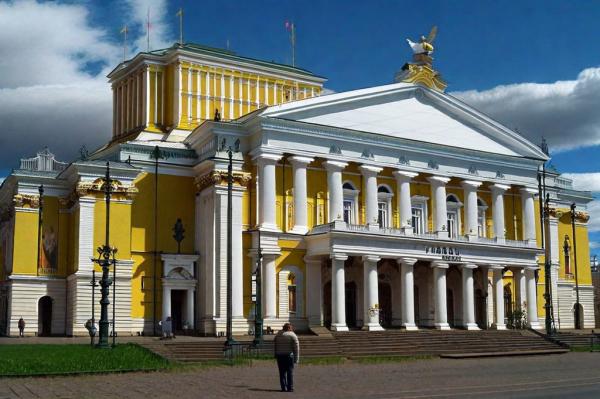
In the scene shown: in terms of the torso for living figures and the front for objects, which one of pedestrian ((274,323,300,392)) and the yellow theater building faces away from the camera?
the pedestrian

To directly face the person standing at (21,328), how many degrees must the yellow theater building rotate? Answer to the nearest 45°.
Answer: approximately 135° to its right

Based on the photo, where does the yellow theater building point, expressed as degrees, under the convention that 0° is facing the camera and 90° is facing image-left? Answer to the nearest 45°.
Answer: approximately 315°

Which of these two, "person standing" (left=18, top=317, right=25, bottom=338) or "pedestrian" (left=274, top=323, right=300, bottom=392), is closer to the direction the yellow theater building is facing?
the pedestrian

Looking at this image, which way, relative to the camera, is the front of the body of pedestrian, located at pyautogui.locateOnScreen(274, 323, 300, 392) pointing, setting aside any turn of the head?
away from the camera

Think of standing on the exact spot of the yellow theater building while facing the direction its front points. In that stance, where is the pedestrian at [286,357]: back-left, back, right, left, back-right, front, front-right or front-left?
front-right

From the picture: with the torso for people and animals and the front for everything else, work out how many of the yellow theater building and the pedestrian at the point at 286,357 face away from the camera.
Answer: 1

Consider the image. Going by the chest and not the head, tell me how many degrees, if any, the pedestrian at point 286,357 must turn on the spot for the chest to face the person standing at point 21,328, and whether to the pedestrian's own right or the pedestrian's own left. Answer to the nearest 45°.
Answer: approximately 45° to the pedestrian's own left

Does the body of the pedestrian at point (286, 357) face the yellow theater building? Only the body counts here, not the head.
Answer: yes
